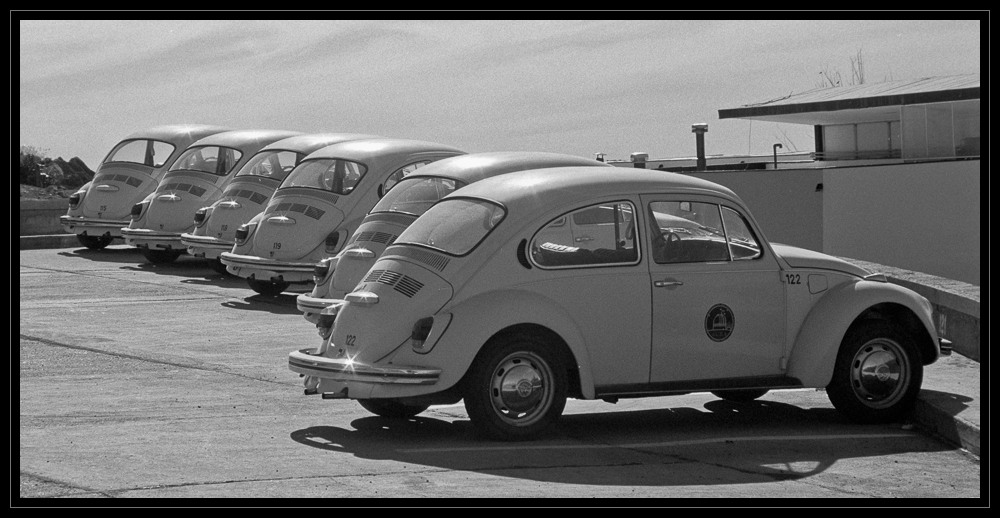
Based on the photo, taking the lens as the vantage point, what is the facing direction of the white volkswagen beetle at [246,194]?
facing away from the viewer and to the right of the viewer

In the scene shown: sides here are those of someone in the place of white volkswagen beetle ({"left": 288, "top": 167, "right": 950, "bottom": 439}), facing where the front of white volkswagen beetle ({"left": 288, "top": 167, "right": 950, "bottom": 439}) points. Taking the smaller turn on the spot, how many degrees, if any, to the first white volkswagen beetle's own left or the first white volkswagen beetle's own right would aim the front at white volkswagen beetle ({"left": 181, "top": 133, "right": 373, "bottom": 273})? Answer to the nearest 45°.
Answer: approximately 90° to the first white volkswagen beetle's own left

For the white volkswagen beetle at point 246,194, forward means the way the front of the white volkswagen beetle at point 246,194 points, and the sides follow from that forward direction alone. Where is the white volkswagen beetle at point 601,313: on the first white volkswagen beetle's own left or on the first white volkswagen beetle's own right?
on the first white volkswagen beetle's own right

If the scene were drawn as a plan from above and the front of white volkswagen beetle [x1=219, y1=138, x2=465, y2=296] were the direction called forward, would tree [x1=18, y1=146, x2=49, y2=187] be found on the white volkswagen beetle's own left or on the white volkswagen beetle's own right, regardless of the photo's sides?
on the white volkswagen beetle's own left

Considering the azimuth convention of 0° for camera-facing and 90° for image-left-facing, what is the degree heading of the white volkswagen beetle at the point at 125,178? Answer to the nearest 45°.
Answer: approximately 225°

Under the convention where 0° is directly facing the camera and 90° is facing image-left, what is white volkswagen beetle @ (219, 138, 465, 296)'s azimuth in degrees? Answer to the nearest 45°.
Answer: approximately 225°

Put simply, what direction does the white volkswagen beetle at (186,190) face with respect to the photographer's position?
facing away from the viewer and to the right of the viewer

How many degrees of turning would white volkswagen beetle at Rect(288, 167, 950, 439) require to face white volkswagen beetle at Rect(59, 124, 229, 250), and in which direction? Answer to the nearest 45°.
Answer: approximately 90° to its left

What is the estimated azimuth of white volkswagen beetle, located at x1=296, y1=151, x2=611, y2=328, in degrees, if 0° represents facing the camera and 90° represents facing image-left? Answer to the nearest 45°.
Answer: approximately 225°

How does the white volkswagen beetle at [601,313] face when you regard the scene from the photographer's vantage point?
facing away from the viewer and to the right of the viewer

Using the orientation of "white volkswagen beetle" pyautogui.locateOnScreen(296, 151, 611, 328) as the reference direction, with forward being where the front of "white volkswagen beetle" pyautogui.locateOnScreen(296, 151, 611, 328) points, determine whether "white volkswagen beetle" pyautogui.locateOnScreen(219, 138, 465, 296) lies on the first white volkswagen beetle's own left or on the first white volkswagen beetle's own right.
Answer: on the first white volkswagen beetle's own left

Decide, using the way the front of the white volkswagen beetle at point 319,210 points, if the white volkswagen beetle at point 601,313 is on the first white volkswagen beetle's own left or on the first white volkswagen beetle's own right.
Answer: on the first white volkswagen beetle's own right
